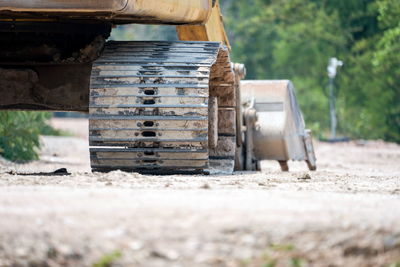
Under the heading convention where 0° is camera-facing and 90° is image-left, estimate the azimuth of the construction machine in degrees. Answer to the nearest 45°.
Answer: approximately 225°

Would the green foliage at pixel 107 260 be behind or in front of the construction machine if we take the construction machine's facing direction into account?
behind

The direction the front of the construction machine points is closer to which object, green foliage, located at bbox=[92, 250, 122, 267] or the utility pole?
the utility pole
